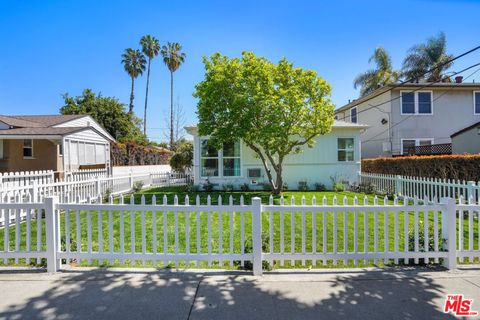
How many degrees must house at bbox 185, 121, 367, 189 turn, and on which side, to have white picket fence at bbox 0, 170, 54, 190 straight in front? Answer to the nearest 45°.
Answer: approximately 45° to its right

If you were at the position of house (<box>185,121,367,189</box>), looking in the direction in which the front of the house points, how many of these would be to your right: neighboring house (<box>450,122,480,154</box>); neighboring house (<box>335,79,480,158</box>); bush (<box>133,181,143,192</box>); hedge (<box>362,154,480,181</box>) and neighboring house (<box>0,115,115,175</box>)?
2

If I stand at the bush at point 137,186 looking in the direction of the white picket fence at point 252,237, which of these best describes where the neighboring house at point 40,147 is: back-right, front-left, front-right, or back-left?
back-right

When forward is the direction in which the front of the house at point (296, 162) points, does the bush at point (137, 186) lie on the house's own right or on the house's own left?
on the house's own right

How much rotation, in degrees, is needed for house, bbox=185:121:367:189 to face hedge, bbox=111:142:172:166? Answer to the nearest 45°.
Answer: approximately 135° to its right

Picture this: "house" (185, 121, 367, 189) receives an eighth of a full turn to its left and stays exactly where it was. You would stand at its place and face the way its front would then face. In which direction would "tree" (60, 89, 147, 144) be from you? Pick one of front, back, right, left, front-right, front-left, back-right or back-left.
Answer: back

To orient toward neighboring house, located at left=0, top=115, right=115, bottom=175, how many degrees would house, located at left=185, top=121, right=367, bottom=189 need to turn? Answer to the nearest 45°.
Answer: approximately 90° to its right

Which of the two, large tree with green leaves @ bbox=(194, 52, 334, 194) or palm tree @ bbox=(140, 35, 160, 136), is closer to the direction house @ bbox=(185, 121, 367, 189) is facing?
the large tree with green leaves

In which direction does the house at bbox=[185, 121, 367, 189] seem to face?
toward the camera

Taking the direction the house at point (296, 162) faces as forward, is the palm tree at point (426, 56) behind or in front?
behind
